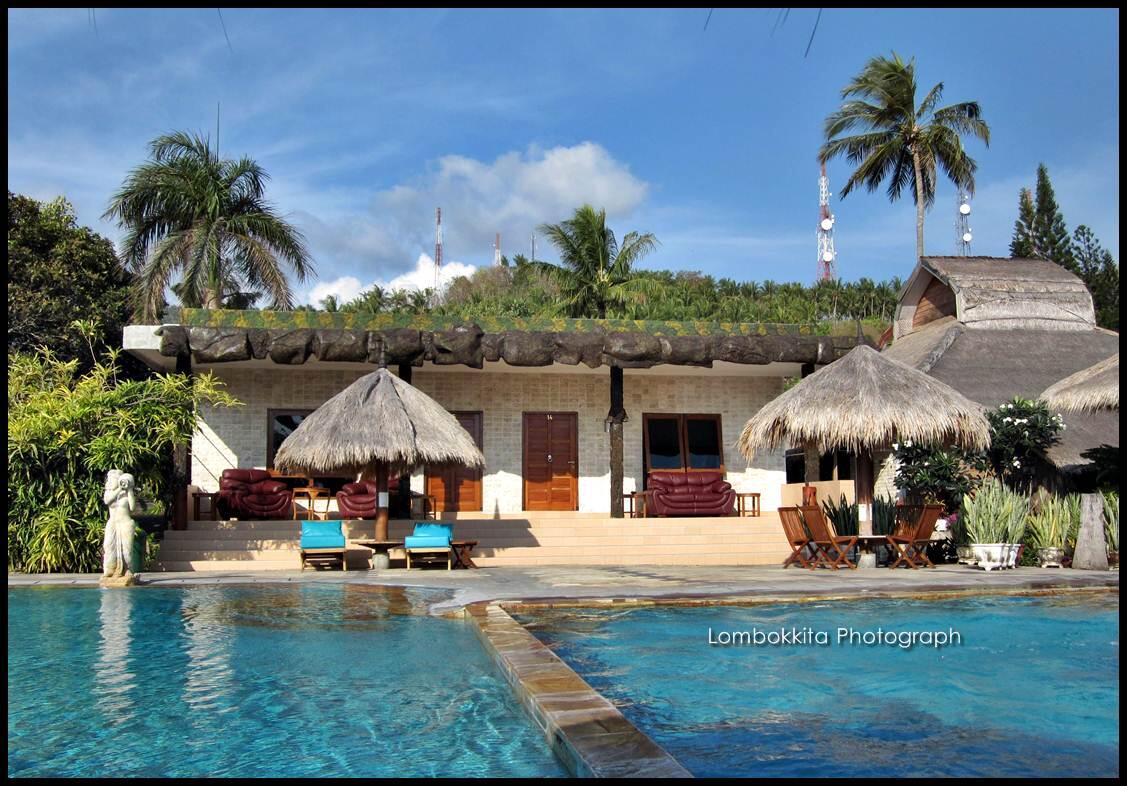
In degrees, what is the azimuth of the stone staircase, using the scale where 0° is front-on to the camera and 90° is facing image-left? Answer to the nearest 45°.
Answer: approximately 0°

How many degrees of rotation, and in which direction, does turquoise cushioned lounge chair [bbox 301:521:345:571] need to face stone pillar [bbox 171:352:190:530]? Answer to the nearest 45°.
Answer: approximately 135° to its right

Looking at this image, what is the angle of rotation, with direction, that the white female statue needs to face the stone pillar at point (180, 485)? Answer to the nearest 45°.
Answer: approximately 180°

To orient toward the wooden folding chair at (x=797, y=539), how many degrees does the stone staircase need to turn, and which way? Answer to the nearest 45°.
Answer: approximately 45° to its left

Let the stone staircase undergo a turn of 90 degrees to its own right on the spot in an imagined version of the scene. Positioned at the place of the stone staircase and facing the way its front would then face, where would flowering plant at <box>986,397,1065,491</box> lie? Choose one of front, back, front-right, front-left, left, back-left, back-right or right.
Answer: back

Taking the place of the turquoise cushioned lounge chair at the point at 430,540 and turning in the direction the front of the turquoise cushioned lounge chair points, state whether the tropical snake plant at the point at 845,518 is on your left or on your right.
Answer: on your left

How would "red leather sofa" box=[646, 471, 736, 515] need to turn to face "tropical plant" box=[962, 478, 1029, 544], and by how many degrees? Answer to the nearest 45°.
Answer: approximately 45° to its left

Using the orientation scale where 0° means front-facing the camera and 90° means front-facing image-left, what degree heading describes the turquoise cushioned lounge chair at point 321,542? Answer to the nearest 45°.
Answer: approximately 0°

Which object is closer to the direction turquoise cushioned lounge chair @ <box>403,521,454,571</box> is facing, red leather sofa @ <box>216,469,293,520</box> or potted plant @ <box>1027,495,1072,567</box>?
the potted plant

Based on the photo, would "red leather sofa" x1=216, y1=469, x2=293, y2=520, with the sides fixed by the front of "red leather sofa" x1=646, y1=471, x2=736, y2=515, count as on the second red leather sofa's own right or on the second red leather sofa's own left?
on the second red leather sofa's own right

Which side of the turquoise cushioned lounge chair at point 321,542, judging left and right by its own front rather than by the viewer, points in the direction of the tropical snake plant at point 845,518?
left

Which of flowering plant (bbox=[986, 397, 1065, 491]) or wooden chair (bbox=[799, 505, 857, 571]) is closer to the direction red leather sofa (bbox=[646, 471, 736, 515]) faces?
the wooden chair
